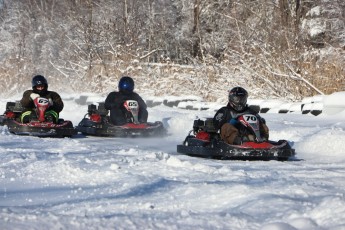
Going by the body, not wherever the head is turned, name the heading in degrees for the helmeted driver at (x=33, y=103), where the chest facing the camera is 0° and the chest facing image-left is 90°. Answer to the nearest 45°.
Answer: approximately 0°

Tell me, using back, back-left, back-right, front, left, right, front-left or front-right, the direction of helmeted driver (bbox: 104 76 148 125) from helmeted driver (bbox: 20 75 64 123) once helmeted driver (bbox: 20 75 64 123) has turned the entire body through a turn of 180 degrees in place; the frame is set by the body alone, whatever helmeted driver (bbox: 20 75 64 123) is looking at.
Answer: right
